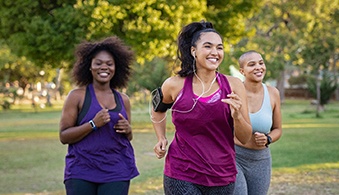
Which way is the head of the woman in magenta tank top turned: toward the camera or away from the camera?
toward the camera

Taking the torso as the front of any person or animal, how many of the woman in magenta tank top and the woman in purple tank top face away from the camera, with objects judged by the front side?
0

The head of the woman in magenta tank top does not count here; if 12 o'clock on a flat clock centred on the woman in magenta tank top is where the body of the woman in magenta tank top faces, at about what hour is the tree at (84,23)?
The tree is roughly at 7 o'clock from the woman in magenta tank top.

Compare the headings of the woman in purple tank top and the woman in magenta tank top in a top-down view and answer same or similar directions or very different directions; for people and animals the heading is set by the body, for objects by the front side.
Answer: same or similar directions

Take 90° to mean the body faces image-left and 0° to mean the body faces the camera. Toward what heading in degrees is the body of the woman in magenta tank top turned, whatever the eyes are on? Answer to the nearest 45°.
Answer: approximately 315°

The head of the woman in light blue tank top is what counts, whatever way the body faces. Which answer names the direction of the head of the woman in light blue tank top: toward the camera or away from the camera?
toward the camera

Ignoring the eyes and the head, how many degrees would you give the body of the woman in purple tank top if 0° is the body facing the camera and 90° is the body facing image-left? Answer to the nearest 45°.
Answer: approximately 315°

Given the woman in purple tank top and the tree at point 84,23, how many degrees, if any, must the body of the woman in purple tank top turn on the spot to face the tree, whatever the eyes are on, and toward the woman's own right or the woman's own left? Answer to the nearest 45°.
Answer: approximately 135° to the woman's own left

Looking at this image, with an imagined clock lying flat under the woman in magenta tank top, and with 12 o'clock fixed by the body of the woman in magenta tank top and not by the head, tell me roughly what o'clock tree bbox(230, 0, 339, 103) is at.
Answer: The tree is roughly at 8 o'clock from the woman in magenta tank top.

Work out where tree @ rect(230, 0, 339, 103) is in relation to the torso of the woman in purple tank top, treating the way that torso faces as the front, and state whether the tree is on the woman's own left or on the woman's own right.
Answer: on the woman's own left

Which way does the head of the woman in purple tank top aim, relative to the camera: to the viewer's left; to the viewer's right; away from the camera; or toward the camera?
toward the camera
